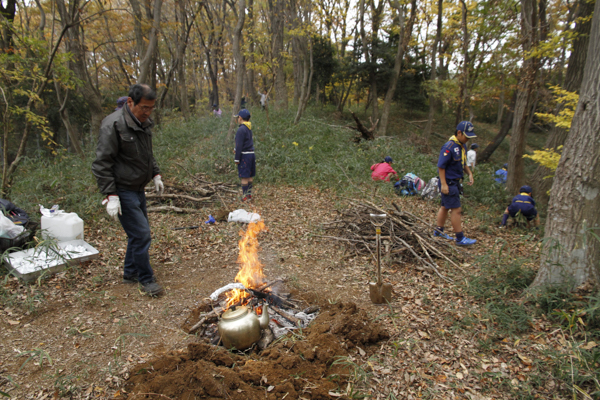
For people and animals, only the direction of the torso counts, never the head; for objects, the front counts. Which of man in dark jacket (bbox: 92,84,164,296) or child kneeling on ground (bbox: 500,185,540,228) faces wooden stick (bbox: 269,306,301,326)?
the man in dark jacket

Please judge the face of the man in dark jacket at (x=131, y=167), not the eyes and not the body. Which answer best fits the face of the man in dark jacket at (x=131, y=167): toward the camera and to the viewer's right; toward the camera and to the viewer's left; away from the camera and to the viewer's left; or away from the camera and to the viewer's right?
toward the camera and to the viewer's right

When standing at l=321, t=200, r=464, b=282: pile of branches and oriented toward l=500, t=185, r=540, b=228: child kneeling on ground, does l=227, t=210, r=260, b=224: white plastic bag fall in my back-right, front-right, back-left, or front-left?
back-left

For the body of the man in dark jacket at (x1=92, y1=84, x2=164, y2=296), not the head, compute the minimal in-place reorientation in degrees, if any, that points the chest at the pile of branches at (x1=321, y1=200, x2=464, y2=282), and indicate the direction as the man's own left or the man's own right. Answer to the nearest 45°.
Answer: approximately 45° to the man's own left

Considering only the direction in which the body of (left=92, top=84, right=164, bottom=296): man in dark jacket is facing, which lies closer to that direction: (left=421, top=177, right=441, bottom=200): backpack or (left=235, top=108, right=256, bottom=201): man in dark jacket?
the backpack
